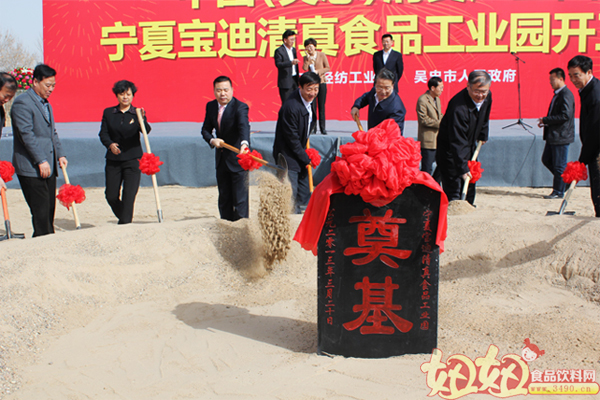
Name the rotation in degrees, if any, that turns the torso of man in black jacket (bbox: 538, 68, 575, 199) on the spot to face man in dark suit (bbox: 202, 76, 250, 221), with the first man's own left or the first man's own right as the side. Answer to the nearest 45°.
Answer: approximately 45° to the first man's own left

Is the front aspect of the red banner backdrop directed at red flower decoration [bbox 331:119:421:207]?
yes

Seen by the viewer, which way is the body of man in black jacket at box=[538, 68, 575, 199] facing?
to the viewer's left

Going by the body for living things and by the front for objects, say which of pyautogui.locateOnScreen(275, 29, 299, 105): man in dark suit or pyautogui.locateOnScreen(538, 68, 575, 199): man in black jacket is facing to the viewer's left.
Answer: the man in black jacket

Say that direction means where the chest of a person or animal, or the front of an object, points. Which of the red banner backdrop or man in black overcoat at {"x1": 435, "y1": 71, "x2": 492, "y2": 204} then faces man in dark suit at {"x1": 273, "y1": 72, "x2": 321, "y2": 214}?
the red banner backdrop

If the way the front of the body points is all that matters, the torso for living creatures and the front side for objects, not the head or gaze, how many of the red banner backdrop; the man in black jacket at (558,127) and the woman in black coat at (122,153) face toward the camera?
2

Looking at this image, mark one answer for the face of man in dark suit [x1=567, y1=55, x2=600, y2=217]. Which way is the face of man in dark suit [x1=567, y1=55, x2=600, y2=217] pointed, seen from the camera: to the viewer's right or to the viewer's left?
to the viewer's left

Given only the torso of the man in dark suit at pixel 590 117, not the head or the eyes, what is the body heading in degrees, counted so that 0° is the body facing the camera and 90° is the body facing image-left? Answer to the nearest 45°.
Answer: approximately 45°

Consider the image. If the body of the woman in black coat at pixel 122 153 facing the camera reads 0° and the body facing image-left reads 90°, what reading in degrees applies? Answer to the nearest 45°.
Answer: approximately 0°
